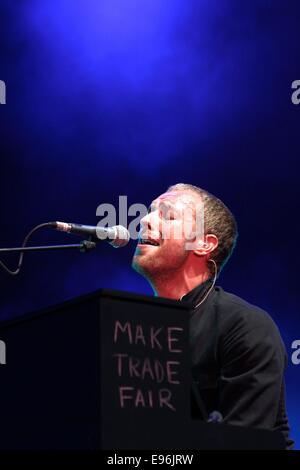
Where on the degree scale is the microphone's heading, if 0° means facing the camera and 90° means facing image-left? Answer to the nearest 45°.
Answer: approximately 270°

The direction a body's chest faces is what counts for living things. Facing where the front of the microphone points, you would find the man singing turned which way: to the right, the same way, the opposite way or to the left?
the opposite way

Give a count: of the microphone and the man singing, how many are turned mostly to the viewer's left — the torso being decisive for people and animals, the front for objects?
1

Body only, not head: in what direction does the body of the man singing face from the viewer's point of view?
to the viewer's left
